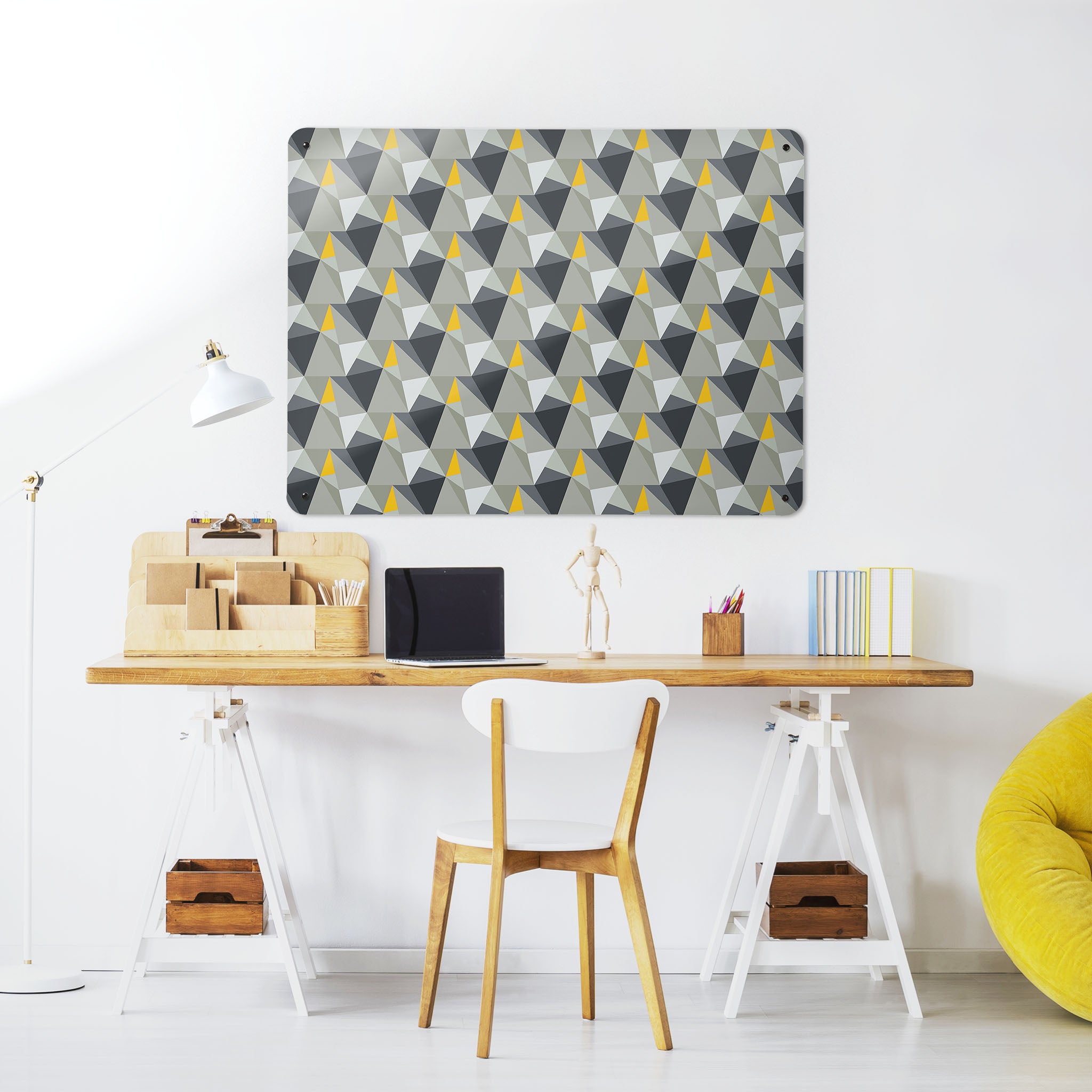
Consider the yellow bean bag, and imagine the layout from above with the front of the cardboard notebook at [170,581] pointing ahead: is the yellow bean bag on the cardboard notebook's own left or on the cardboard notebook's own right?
on the cardboard notebook's own left

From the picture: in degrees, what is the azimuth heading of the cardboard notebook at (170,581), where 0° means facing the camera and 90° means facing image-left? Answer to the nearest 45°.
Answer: approximately 0°

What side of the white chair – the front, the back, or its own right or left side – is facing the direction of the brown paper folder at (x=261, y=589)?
front

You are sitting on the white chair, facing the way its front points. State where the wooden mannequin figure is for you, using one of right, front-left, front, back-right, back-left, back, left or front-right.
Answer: front-right

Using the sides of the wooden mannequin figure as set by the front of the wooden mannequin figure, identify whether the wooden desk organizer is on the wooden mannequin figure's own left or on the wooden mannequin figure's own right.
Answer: on the wooden mannequin figure's own right

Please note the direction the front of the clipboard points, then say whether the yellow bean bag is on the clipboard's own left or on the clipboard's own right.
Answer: on the clipboard's own left
